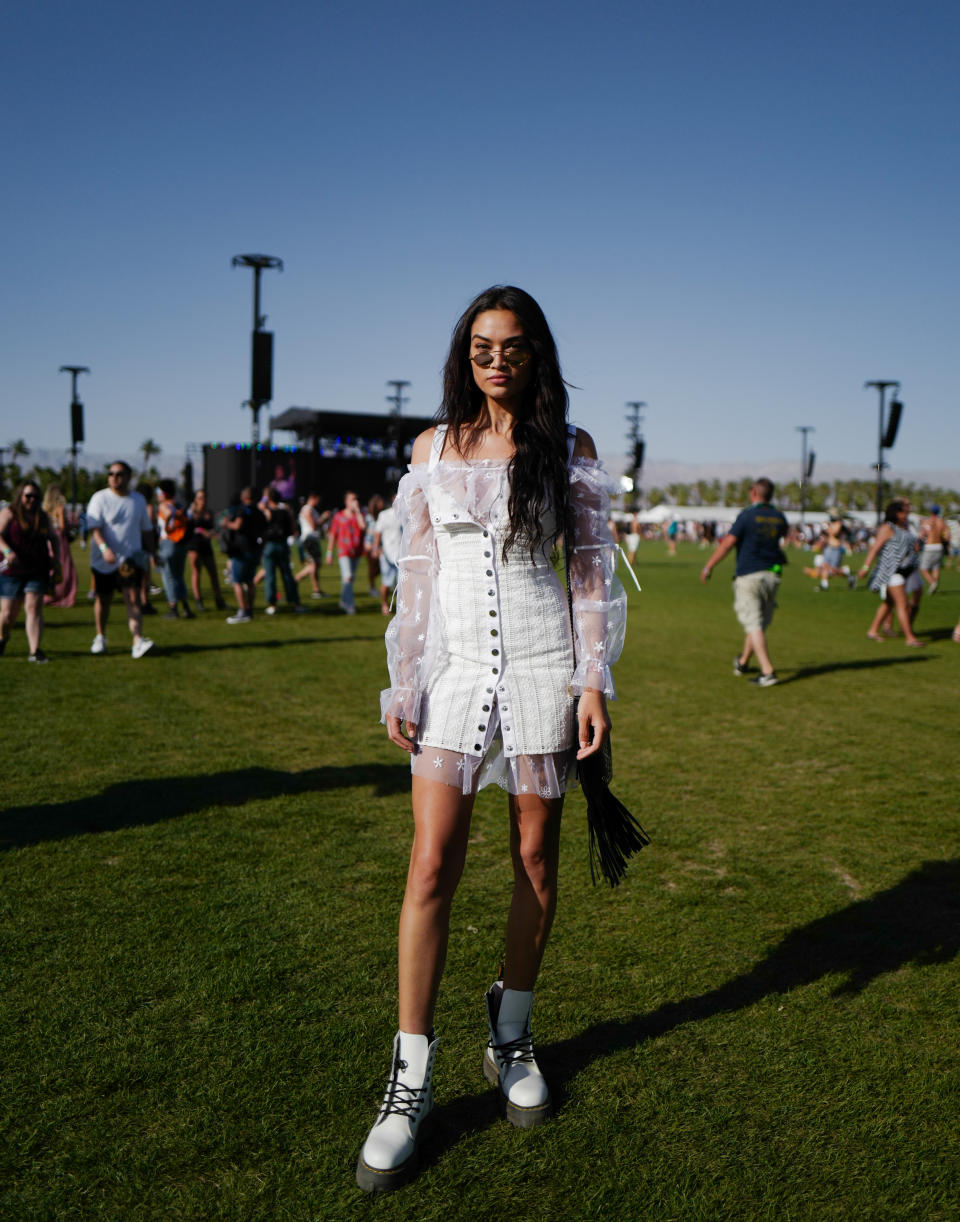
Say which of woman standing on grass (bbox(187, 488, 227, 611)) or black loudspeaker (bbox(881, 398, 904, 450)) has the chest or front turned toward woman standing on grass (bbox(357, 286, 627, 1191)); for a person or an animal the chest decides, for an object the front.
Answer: woman standing on grass (bbox(187, 488, 227, 611))

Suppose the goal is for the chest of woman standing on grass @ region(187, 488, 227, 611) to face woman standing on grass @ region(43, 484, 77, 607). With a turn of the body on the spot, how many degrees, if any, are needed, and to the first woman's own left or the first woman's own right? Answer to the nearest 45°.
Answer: approximately 45° to the first woman's own right

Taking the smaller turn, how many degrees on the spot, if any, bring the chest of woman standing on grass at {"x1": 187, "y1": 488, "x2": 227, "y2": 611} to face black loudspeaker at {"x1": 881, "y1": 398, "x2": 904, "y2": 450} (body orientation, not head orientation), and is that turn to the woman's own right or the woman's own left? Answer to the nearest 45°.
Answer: approximately 135° to the woman's own left

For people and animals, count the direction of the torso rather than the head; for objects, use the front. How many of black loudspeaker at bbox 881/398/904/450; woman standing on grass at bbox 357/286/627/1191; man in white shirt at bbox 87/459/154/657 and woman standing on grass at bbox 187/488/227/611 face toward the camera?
3

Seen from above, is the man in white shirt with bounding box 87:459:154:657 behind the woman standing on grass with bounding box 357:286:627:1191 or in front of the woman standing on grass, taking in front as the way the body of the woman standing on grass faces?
behind

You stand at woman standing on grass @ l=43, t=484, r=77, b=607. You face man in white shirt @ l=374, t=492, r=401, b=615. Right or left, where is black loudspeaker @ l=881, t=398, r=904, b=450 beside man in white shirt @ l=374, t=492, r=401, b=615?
left

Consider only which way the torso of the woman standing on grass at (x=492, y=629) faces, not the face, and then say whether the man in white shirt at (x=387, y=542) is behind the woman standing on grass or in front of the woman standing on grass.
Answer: behind

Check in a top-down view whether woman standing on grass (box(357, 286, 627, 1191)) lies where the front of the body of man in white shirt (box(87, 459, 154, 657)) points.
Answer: yes

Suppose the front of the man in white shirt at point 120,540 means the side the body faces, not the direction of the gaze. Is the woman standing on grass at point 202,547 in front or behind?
behind
